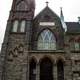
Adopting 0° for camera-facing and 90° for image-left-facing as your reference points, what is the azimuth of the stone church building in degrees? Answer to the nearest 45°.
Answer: approximately 0°
